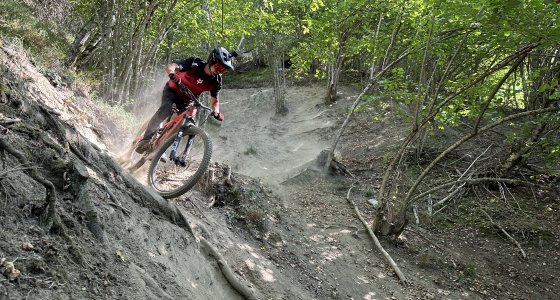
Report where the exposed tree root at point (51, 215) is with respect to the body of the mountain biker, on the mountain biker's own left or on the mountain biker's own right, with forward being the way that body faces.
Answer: on the mountain biker's own right

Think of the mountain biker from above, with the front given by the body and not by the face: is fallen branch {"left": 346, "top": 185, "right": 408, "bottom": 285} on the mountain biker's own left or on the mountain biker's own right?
on the mountain biker's own left

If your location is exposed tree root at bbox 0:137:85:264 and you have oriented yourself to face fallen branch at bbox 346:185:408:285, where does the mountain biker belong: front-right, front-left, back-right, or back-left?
front-left
